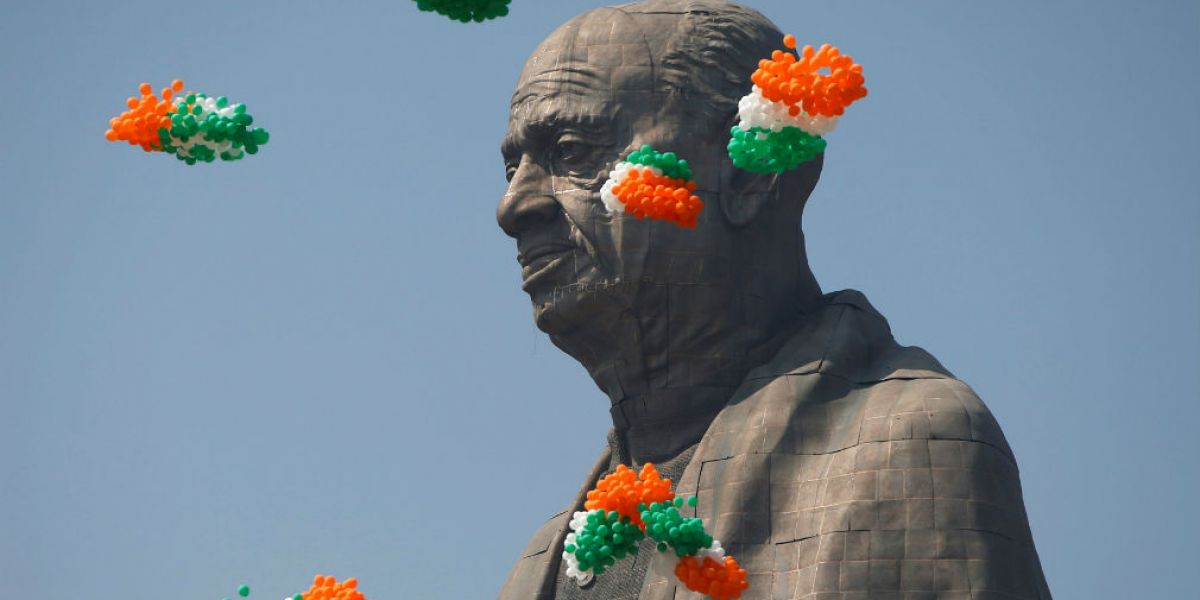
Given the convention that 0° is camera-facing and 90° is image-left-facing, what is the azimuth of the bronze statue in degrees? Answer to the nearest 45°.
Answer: approximately 45°
